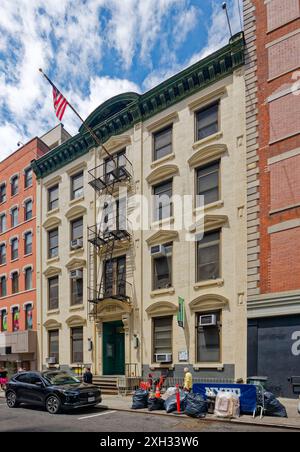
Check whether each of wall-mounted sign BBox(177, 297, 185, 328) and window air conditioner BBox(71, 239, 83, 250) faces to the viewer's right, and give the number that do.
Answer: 0

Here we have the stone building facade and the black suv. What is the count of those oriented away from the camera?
0

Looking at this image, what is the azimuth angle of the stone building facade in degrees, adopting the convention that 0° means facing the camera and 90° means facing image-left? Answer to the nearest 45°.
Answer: approximately 45°

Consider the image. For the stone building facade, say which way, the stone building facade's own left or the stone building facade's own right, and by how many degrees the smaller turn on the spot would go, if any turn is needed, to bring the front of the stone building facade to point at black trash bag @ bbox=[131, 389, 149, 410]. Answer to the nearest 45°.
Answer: approximately 45° to the stone building facade's own left

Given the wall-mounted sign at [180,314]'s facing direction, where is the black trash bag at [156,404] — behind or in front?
in front

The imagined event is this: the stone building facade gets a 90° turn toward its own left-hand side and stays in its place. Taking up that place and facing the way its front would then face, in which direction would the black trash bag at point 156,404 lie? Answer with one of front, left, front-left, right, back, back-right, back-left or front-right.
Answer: front-right

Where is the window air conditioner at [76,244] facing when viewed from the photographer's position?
facing the viewer and to the left of the viewer

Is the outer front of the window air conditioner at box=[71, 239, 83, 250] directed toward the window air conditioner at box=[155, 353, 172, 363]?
no

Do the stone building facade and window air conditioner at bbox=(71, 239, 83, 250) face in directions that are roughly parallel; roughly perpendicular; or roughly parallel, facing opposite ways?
roughly parallel

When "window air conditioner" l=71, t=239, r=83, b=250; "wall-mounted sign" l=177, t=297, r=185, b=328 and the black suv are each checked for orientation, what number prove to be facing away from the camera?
0

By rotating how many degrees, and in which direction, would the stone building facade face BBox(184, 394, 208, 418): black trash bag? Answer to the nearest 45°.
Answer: approximately 45° to its left

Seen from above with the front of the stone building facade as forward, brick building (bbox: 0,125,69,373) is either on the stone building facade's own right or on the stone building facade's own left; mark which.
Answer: on the stone building facade's own right
